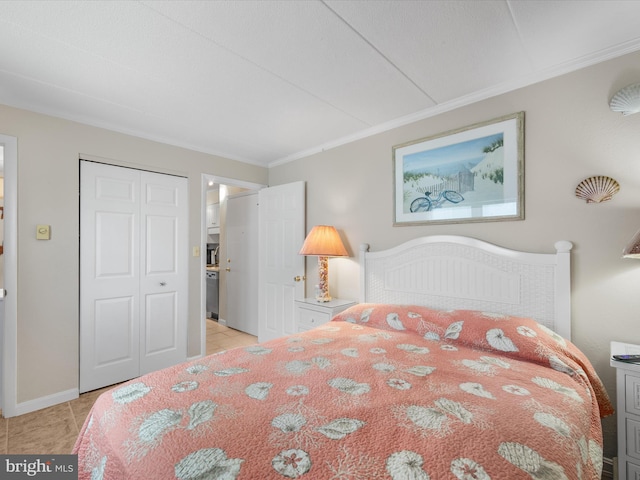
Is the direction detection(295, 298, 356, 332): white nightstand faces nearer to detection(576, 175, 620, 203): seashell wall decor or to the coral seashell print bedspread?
the coral seashell print bedspread

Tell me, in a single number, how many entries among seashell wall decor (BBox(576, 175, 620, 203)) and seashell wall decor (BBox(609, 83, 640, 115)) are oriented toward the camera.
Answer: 2

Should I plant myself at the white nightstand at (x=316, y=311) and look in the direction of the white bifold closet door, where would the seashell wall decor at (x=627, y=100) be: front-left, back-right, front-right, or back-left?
back-left

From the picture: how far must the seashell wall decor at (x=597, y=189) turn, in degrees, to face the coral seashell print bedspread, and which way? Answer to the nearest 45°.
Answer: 0° — it already faces it

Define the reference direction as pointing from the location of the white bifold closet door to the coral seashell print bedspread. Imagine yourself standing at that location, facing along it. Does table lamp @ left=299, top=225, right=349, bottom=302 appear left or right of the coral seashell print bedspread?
left

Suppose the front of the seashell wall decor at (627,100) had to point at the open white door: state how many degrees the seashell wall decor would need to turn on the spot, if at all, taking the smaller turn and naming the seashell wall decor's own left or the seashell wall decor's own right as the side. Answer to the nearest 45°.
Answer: approximately 90° to the seashell wall decor's own right

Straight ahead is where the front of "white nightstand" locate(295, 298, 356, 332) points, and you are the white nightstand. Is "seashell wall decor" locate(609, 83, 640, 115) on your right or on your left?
on your left

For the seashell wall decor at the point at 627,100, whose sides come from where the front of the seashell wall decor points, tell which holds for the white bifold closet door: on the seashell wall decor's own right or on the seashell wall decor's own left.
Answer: on the seashell wall decor's own right

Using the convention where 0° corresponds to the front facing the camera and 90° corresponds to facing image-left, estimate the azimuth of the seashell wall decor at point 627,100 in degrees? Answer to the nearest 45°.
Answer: approximately 0°

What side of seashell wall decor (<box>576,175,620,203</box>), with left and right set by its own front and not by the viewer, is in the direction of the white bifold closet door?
right
